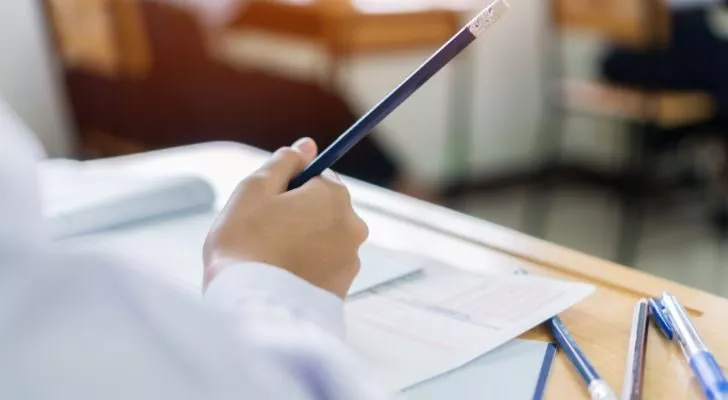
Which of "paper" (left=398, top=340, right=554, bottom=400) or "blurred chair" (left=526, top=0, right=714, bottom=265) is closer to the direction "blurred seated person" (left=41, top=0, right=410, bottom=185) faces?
the blurred chair

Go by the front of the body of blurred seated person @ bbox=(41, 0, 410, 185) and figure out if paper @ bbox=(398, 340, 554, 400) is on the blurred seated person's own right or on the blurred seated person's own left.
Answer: on the blurred seated person's own right

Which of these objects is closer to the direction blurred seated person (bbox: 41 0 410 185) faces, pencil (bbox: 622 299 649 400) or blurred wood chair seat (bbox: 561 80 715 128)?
the blurred wood chair seat
